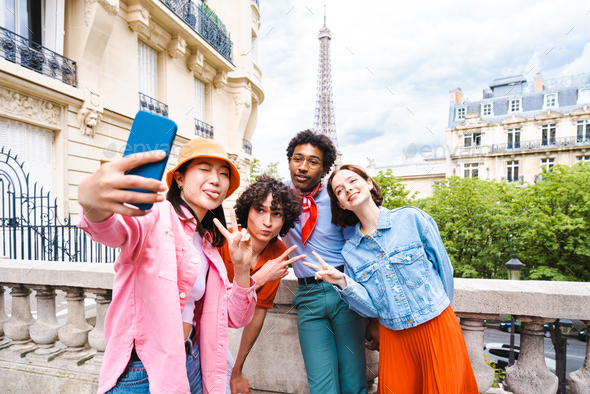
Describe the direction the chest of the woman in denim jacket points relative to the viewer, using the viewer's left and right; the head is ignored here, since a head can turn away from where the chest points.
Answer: facing the viewer and to the left of the viewer

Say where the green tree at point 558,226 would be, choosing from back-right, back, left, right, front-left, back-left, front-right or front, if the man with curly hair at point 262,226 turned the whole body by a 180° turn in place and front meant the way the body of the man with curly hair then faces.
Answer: front-right

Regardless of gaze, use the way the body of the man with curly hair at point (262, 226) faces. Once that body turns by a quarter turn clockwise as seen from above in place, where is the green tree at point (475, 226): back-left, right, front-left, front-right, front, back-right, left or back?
back-right

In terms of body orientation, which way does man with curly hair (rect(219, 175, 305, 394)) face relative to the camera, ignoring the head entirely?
toward the camera

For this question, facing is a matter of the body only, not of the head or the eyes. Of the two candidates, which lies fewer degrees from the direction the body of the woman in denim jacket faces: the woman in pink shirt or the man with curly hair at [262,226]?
the woman in pink shirt

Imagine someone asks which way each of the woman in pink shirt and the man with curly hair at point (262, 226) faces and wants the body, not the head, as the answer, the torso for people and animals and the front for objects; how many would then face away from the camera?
0

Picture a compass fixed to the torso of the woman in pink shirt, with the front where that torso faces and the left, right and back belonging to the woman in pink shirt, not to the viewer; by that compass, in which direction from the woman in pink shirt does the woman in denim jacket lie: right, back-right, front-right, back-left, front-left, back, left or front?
front-left

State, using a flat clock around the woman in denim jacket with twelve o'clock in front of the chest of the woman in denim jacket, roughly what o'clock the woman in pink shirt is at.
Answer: The woman in pink shirt is roughly at 12 o'clock from the woman in denim jacket.

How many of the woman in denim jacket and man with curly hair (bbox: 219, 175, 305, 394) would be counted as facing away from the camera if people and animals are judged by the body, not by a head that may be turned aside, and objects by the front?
0

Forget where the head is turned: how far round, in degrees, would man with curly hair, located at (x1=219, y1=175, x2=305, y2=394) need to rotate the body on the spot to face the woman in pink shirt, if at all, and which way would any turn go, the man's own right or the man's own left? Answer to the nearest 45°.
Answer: approximately 45° to the man's own right

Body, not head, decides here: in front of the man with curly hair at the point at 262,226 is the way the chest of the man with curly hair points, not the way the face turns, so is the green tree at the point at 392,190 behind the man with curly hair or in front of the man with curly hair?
behind
